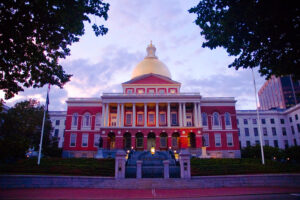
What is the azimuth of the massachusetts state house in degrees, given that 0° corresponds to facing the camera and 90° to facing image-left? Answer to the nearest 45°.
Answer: approximately 0°

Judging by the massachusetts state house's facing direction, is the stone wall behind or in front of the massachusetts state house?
in front

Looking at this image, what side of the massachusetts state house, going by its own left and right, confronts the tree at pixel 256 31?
front
